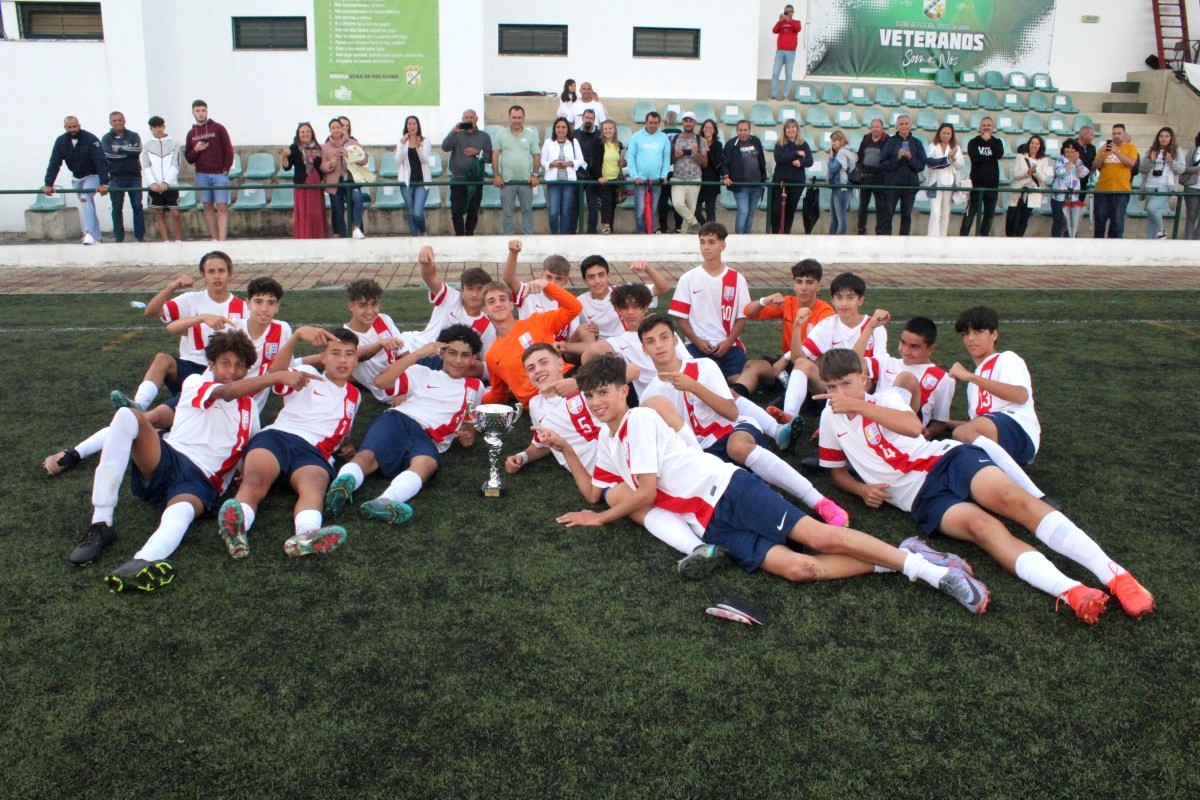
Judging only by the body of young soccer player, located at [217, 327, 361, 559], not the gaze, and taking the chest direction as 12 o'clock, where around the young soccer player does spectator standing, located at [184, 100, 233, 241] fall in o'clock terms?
The spectator standing is roughly at 6 o'clock from the young soccer player.

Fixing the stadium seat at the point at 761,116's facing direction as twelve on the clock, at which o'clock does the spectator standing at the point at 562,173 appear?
The spectator standing is roughly at 1 o'clock from the stadium seat.

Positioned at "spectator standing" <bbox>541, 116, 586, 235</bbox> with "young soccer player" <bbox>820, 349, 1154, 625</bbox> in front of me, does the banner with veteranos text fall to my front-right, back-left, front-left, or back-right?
back-left

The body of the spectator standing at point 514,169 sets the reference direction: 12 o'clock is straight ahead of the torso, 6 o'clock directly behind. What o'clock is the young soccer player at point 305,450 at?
The young soccer player is roughly at 12 o'clock from the spectator standing.

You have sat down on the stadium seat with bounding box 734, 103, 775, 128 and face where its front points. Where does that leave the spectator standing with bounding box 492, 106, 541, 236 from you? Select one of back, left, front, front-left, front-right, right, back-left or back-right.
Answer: front-right

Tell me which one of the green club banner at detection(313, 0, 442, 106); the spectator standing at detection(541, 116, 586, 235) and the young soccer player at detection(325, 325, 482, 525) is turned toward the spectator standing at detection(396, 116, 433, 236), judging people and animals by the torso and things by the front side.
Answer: the green club banner

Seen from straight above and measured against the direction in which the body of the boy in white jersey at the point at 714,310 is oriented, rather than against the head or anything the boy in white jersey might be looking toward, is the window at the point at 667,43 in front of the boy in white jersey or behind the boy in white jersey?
behind

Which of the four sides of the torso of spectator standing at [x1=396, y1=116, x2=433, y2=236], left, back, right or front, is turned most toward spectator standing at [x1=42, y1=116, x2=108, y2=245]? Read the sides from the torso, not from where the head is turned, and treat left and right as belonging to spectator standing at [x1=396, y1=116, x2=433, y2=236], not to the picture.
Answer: right

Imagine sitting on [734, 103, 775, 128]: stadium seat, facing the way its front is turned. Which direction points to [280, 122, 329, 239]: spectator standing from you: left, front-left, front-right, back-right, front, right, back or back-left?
front-right

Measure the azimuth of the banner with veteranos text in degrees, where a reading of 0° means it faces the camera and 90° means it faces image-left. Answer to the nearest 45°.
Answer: approximately 0°

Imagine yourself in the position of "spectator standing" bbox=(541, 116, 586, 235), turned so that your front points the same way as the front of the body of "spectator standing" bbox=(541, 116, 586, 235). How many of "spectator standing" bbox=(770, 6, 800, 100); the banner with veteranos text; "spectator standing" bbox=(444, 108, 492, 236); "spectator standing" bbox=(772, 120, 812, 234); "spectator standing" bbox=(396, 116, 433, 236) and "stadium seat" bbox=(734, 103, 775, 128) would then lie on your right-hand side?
2

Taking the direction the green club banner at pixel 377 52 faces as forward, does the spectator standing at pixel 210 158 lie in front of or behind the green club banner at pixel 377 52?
in front

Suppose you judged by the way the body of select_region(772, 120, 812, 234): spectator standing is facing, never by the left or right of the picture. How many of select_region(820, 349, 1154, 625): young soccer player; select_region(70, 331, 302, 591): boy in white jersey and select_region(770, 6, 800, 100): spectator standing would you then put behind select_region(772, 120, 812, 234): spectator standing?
1
